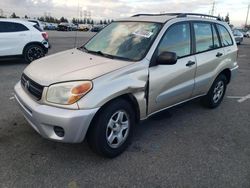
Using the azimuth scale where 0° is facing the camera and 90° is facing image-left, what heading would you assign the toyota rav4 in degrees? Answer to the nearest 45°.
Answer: approximately 45°

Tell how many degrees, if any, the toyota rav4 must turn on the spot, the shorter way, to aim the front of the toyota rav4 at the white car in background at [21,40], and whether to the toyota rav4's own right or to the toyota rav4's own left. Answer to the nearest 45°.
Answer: approximately 90° to the toyota rav4's own right
